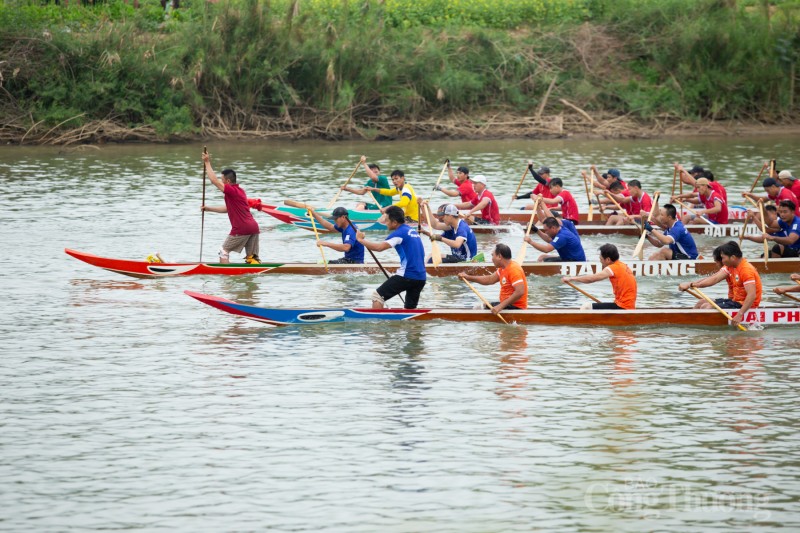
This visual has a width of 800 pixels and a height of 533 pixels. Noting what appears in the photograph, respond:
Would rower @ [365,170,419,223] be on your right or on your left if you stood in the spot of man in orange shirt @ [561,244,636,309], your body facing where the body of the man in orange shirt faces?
on your right

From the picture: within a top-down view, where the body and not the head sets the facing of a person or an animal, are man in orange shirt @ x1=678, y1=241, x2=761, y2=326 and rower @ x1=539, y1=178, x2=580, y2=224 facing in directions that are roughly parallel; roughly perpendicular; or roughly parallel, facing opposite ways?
roughly parallel

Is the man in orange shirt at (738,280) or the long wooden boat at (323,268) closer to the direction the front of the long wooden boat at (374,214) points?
the long wooden boat

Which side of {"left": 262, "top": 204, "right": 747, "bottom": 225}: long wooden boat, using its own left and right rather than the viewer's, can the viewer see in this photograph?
left

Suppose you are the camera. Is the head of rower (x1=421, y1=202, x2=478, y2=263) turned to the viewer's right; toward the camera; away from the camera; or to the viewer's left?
to the viewer's left

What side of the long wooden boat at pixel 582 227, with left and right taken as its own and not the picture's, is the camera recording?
left

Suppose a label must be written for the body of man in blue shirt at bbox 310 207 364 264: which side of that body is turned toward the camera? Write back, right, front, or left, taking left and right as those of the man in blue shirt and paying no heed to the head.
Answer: left

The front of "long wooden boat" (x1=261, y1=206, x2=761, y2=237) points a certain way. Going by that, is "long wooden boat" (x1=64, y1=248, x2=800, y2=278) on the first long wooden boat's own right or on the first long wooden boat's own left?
on the first long wooden boat's own left

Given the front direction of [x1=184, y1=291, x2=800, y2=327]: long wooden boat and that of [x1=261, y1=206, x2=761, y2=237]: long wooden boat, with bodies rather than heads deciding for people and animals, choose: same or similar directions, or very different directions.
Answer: same or similar directions

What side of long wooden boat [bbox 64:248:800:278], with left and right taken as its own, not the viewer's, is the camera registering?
left

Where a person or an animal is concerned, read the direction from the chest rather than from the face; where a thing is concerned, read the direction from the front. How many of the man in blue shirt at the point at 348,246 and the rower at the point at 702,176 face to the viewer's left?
2

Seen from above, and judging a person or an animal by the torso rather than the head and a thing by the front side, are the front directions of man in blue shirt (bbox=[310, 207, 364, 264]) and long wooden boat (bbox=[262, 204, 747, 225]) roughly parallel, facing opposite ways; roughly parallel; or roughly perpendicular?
roughly parallel

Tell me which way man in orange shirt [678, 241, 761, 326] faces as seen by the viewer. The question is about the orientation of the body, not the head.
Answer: to the viewer's left

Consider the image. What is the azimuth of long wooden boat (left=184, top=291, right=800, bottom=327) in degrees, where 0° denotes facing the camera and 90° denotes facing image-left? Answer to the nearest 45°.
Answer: approximately 90°

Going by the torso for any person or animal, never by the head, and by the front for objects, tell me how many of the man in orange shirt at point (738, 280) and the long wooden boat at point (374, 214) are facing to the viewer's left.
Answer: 2

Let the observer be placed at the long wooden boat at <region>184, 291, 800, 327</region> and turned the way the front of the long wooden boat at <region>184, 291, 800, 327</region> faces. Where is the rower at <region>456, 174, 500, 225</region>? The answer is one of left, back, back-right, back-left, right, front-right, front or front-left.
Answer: right
